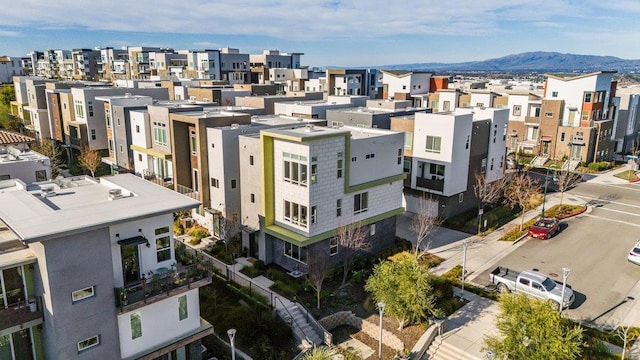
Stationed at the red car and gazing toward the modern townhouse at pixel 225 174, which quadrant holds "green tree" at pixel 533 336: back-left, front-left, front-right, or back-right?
front-left

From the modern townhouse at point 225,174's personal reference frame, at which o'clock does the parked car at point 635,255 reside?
The parked car is roughly at 8 o'clock from the modern townhouse.

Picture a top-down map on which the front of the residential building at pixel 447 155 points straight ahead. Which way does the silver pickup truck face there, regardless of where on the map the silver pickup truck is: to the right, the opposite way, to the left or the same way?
to the left

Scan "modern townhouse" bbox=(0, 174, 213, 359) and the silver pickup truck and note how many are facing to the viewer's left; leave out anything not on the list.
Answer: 0

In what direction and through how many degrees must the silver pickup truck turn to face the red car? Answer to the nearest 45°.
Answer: approximately 135° to its left

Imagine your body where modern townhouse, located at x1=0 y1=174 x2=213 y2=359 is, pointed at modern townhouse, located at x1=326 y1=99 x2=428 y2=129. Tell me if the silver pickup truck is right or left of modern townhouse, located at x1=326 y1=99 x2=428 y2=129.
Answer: right

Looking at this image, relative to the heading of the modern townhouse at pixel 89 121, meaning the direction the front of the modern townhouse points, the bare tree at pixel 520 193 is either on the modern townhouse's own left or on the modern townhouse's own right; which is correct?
on the modern townhouse's own left

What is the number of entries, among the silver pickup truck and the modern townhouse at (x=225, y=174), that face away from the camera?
0

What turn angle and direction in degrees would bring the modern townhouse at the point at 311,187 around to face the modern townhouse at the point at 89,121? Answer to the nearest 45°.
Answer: approximately 90° to its right

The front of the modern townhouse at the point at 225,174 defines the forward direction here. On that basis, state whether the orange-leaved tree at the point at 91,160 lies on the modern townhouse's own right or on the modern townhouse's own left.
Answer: on the modern townhouse's own right

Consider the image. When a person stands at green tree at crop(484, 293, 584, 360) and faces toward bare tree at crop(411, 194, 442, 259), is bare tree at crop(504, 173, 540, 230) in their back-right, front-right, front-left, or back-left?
front-right

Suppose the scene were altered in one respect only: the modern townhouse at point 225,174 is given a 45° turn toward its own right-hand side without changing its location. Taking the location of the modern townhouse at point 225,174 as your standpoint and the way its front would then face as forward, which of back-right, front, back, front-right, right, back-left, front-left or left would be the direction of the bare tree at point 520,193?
back

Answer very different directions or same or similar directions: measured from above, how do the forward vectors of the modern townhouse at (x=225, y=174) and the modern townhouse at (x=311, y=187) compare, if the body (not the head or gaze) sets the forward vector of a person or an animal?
same or similar directions
